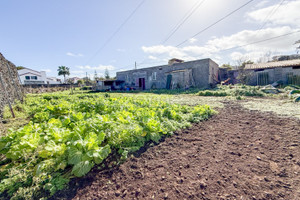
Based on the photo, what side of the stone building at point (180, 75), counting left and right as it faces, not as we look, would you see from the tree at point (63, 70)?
right

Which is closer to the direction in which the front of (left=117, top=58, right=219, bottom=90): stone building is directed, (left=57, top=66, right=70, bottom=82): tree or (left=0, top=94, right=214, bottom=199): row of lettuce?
the row of lettuce

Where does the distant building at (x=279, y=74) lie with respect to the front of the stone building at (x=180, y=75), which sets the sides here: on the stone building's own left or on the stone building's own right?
on the stone building's own left

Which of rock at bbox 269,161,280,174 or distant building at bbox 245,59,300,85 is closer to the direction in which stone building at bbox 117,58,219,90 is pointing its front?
the rock

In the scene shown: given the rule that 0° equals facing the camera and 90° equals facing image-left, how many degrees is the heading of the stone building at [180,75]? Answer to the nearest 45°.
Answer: approximately 45°

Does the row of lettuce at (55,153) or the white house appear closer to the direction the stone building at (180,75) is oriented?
the row of lettuce

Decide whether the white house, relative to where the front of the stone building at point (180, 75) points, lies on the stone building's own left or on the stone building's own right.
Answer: on the stone building's own right

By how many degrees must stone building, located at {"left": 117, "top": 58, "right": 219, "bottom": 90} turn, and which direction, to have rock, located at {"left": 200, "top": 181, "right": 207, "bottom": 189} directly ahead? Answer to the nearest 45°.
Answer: approximately 45° to its left

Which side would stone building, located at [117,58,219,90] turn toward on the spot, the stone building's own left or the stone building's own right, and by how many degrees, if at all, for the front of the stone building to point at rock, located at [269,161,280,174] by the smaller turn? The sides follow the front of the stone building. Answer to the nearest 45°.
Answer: approximately 45° to the stone building's own left
